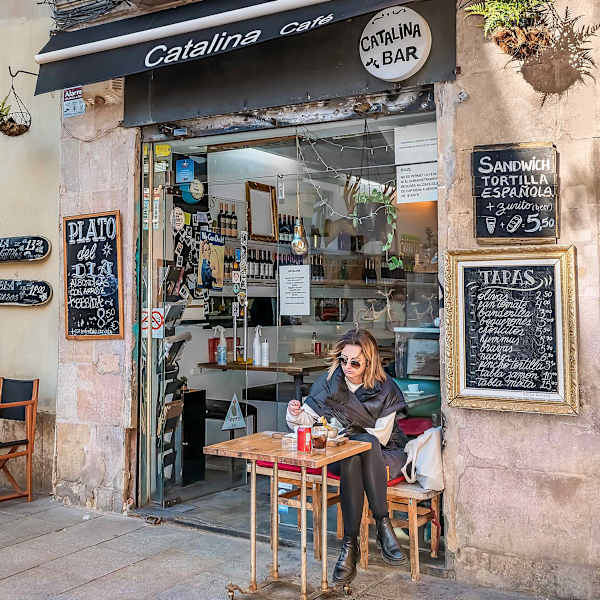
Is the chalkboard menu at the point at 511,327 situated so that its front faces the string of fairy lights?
no

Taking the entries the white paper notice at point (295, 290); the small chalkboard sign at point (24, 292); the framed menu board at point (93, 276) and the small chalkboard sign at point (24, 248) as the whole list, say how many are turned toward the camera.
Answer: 4

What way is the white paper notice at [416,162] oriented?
toward the camera

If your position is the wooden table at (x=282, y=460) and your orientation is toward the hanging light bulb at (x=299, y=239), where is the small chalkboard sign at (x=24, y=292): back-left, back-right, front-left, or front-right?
front-left

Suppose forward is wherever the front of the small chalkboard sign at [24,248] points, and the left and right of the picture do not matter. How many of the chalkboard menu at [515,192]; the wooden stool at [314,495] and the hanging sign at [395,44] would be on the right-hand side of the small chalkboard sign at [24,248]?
0

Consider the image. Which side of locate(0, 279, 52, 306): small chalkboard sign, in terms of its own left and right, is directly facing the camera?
front

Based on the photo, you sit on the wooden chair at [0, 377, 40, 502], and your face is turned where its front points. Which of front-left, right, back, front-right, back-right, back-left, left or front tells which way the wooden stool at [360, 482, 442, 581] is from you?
left

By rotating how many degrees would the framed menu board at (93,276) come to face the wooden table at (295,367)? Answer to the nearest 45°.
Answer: approximately 90° to its left

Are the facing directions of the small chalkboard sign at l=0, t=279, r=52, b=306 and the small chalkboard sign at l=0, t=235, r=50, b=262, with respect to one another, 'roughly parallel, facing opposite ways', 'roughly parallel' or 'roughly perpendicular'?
roughly parallel

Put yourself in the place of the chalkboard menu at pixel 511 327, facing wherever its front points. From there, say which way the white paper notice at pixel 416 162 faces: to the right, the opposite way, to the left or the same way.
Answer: the same way

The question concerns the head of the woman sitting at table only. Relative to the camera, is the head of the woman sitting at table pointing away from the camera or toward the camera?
toward the camera

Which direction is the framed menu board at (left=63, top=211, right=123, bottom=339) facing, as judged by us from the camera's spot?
facing the viewer

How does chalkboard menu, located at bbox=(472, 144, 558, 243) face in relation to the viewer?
toward the camera
